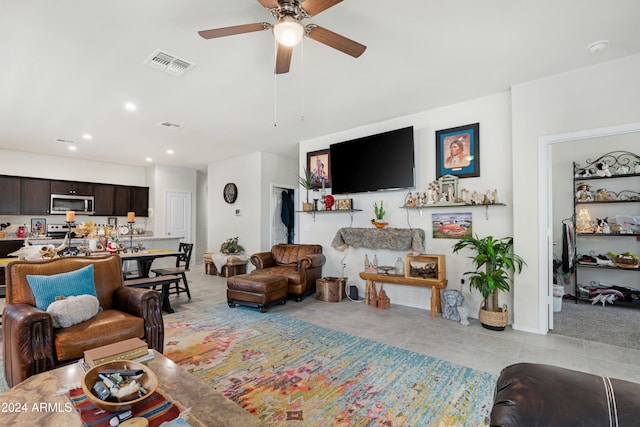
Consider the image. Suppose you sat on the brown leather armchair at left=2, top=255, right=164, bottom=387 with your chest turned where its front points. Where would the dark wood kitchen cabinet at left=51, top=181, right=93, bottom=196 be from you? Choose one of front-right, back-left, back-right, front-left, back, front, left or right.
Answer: back-left

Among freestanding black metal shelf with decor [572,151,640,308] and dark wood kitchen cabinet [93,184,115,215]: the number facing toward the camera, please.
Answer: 2

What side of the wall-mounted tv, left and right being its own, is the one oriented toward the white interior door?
right

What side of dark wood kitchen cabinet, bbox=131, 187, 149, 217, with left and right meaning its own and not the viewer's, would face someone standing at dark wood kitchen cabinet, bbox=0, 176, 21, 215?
right

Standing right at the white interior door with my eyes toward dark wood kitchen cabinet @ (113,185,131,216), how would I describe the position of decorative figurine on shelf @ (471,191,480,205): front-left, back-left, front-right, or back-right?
back-left

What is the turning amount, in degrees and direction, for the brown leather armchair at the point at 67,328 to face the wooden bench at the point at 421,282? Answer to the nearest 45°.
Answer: approximately 45° to its left

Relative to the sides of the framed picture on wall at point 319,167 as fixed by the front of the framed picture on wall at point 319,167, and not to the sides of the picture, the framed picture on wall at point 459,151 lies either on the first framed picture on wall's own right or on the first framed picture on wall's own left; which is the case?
on the first framed picture on wall's own left

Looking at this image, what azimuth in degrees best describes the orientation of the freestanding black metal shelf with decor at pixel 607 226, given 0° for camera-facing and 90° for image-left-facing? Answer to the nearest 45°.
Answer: approximately 0°

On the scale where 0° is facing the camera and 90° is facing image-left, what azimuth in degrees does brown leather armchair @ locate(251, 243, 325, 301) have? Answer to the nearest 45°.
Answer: approximately 45°

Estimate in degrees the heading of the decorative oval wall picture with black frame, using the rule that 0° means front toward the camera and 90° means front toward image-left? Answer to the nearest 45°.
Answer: approximately 45°
